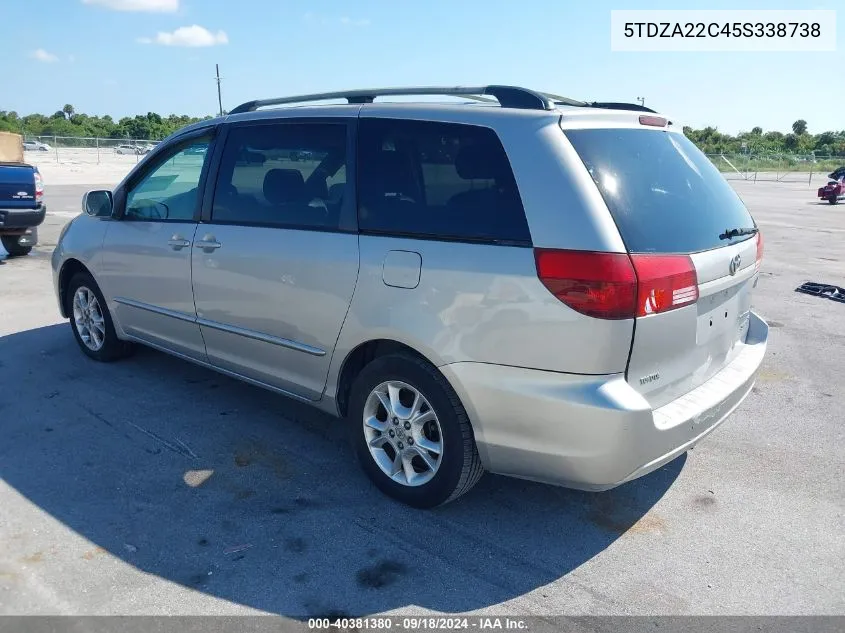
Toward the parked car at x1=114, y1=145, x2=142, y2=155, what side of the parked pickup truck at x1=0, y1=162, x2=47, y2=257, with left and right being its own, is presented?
front

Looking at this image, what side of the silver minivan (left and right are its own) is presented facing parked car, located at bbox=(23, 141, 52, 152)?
front

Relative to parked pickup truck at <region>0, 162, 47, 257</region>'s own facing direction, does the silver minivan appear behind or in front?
behind

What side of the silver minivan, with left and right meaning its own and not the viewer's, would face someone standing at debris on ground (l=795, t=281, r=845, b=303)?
right

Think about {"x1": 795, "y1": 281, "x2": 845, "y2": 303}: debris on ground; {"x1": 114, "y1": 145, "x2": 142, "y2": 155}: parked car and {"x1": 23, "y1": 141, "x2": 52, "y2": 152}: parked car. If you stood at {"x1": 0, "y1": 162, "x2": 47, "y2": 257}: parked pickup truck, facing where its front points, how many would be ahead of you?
2

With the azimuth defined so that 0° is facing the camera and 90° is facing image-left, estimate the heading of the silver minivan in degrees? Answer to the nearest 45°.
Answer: approximately 135°

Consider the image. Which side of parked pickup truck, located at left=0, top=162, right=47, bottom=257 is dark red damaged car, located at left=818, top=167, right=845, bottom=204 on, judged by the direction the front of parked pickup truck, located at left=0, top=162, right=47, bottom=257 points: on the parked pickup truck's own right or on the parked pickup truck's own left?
on the parked pickup truck's own right

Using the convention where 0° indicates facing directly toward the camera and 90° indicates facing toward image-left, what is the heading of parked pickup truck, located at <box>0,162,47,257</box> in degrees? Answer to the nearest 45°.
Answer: approximately 180°

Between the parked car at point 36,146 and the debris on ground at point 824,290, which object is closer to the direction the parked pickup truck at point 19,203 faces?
the parked car

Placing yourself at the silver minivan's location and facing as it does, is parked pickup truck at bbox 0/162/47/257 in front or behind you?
in front

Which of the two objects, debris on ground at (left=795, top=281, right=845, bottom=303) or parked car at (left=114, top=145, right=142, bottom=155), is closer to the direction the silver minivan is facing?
the parked car

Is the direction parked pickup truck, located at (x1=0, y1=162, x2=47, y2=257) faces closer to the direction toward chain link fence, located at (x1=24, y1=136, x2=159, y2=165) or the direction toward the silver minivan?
the chain link fence

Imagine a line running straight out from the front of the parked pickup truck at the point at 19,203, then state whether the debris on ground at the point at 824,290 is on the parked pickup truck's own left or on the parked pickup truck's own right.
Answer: on the parked pickup truck's own right

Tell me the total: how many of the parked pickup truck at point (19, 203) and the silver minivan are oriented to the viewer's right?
0

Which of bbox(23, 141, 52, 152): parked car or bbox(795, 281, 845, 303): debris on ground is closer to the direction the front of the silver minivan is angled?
the parked car

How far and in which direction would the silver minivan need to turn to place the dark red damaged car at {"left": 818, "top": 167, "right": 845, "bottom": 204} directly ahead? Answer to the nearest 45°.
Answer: approximately 90° to its right
